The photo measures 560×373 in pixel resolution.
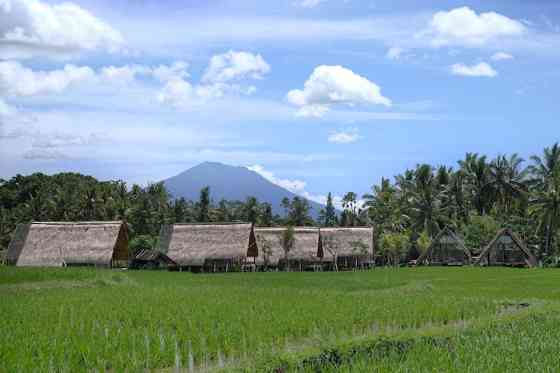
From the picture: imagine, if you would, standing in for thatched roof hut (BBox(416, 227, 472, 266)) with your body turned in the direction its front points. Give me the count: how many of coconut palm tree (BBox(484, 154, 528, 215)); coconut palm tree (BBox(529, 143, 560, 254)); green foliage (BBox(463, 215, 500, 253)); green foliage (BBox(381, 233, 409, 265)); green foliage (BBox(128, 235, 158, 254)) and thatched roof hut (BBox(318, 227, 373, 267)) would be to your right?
3

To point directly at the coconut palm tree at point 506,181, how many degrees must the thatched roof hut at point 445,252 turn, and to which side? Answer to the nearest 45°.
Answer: approximately 135° to its left

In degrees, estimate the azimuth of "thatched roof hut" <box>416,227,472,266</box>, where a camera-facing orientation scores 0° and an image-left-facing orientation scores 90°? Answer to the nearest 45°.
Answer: approximately 0°

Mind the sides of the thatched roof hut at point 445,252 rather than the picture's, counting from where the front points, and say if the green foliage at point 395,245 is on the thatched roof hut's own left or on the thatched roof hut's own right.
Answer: on the thatched roof hut's own right

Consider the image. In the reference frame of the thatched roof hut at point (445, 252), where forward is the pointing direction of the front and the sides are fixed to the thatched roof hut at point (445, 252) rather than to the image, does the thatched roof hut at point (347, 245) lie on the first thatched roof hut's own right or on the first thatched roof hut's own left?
on the first thatched roof hut's own right

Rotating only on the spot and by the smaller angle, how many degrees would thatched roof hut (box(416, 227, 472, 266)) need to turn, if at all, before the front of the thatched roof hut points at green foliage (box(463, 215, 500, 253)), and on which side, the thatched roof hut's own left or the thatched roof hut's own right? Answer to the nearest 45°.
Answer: approximately 90° to the thatched roof hut's own left
